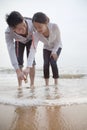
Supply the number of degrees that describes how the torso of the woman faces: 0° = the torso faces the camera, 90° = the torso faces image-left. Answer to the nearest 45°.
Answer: approximately 45°
